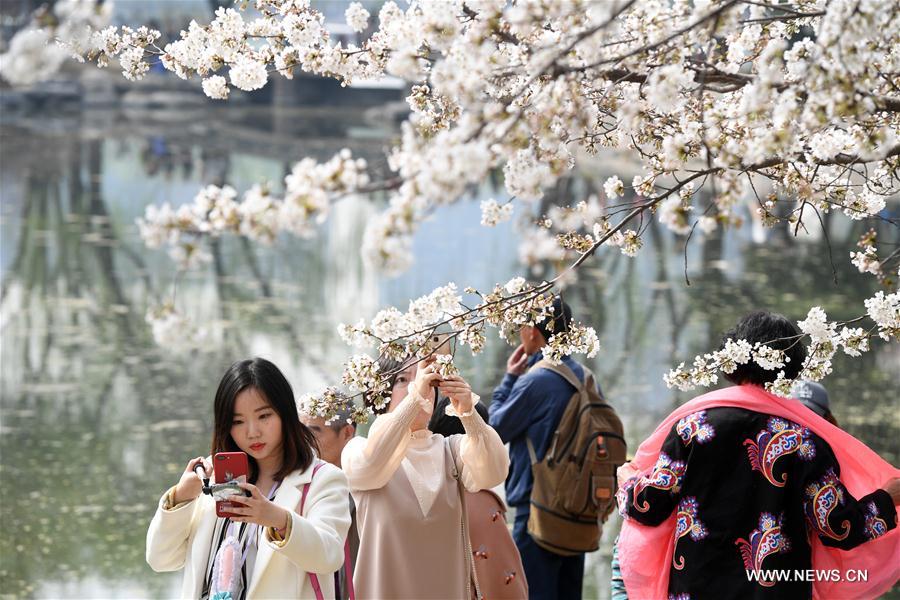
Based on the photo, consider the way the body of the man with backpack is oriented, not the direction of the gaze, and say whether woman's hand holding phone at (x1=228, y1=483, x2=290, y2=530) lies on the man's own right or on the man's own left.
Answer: on the man's own left

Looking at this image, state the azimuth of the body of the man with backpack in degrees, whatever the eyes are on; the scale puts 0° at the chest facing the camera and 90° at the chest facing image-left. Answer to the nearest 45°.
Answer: approximately 135°

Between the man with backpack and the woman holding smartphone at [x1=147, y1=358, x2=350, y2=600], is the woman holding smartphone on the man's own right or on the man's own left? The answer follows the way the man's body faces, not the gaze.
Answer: on the man's own left
